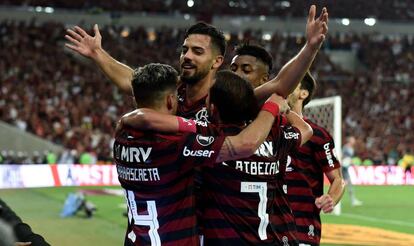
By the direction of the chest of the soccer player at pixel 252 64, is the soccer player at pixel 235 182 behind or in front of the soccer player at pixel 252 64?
in front

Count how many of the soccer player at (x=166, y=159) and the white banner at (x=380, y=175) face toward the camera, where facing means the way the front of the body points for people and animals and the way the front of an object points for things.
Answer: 1

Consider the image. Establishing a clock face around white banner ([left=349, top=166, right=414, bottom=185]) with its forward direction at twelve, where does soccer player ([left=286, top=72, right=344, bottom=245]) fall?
The soccer player is roughly at 12 o'clock from the white banner.

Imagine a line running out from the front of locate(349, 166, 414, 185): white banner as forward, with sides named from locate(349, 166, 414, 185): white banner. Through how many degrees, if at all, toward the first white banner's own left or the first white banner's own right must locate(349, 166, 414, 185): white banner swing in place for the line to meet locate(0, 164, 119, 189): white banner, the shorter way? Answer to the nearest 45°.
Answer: approximately 45° to the first white banner's own right

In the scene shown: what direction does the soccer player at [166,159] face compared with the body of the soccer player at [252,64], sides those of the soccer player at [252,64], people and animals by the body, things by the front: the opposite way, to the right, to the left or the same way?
the opposite way

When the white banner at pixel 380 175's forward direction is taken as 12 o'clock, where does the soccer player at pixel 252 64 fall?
The soccer player is roughly at 12 o'clock from the white banner.

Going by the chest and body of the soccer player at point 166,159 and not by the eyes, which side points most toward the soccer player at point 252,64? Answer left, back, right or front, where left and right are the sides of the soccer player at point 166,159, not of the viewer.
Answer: front
